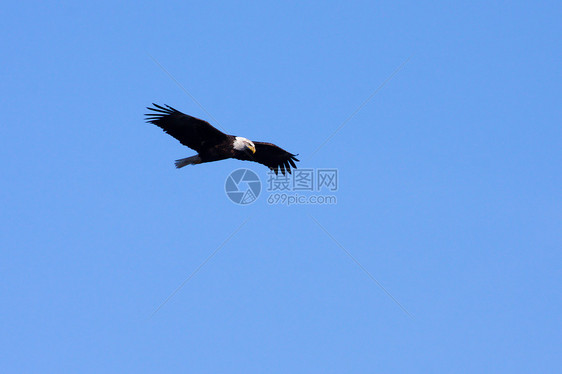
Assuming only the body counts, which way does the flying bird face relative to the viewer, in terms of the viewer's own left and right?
facing the viewer and to the right of the viewer
